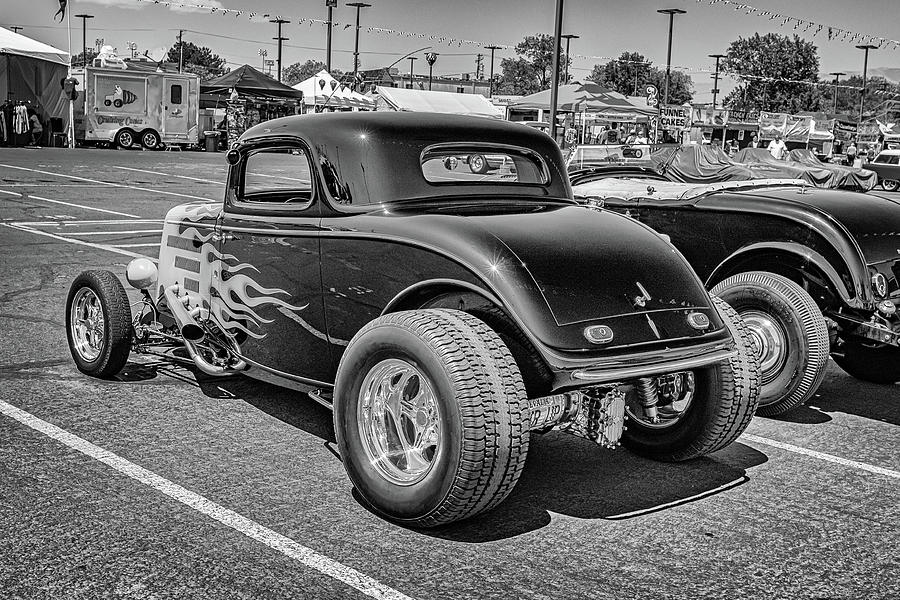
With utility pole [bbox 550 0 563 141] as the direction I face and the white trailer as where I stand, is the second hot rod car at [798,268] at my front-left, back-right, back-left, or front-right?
front-right

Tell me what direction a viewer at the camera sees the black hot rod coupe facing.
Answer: facing away from the viewer and to the left of the viewer

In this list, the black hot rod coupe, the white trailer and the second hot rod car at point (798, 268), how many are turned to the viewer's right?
1

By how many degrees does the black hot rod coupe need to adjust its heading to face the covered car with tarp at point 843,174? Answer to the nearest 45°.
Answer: approximately 90° to its right

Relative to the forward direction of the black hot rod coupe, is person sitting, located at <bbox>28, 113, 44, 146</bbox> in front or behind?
in front
